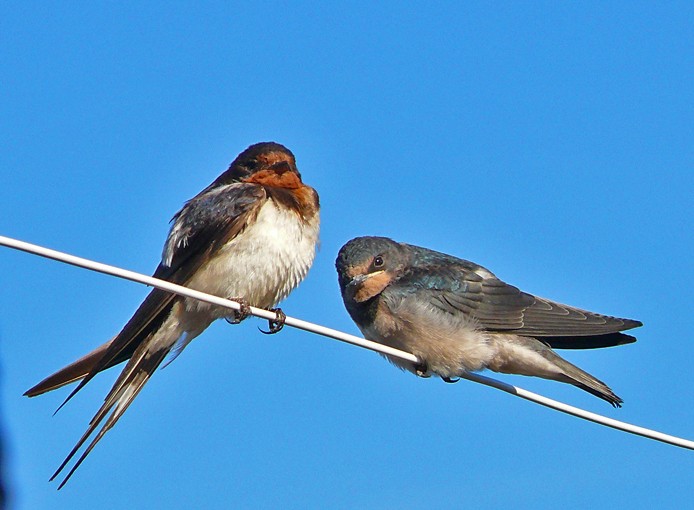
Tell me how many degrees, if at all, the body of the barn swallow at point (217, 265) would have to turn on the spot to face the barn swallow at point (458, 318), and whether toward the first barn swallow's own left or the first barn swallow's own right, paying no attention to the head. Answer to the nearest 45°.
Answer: approximately 45° to the first barn swallow's own left

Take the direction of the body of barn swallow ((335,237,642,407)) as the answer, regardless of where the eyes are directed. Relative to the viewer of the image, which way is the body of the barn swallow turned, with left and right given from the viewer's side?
facing the viewer and to the left of the viewer

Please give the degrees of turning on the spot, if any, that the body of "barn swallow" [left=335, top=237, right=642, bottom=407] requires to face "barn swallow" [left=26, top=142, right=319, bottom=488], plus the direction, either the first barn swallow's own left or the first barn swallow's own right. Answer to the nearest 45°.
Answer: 0° — it already faces it

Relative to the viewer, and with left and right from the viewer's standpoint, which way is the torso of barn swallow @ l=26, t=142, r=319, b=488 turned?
facing the viewer and to the right of the viewer

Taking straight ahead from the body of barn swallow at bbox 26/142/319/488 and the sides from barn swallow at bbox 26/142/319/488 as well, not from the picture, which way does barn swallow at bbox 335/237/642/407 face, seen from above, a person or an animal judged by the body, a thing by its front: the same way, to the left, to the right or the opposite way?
to the right

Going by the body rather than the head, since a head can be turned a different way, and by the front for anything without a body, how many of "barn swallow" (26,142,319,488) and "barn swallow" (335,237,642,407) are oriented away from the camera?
0
